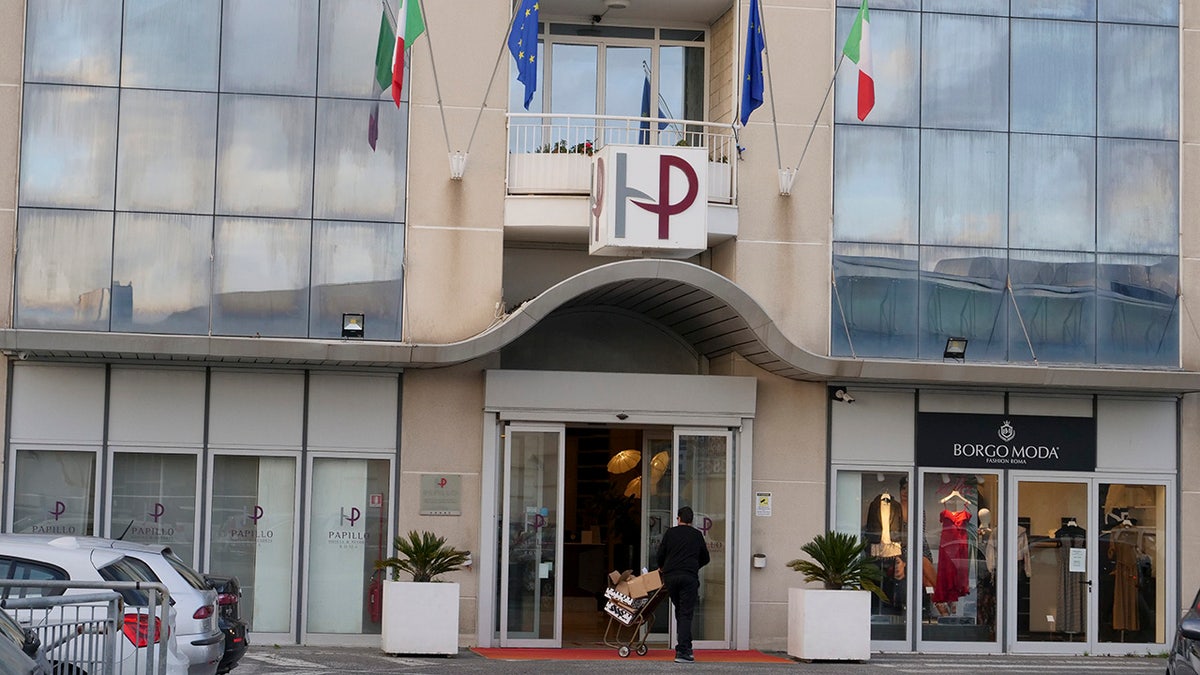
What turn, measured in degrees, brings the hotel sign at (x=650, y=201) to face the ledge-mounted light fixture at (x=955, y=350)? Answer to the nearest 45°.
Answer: approximately 135° to its left

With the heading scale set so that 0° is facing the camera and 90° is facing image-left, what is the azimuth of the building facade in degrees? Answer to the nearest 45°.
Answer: approximately 0°

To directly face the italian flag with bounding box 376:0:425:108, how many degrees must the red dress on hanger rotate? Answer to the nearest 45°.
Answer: approximately 45° to its right

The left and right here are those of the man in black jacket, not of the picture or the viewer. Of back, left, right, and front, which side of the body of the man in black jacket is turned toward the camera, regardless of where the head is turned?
back

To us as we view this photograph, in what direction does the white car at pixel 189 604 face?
facing away from the viewer and to the left of the viewer

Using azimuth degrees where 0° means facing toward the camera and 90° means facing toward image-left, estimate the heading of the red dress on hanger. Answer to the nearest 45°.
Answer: approximately 0°

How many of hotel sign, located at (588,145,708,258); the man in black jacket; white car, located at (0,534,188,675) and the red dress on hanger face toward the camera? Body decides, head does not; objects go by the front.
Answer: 2

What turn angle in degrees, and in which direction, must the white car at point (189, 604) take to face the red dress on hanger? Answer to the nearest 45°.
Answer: approximately 90° to its right

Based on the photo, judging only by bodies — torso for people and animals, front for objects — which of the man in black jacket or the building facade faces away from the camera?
the man in black jacket
